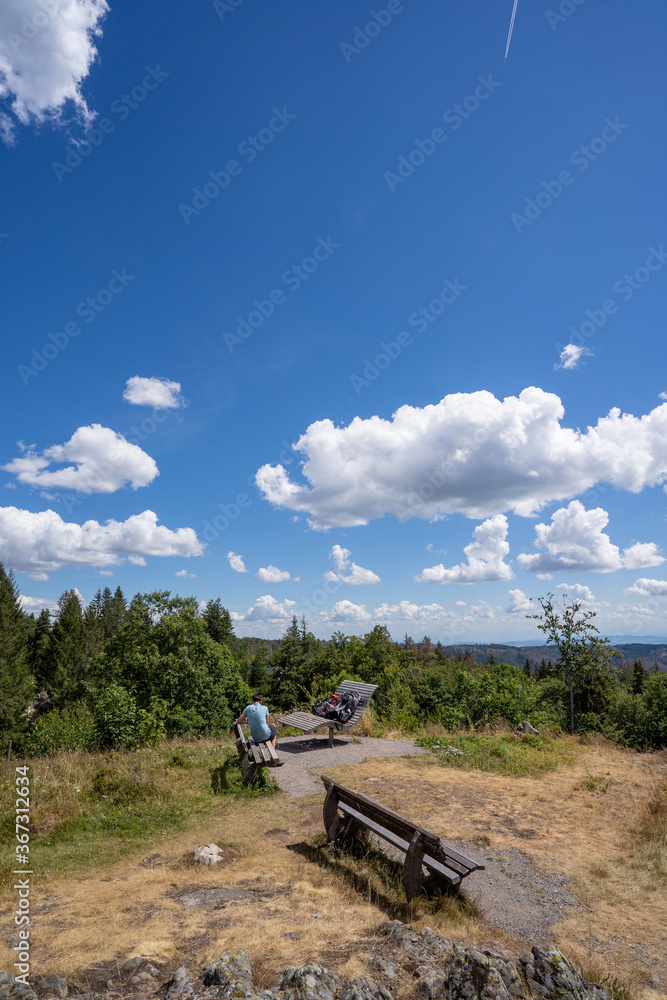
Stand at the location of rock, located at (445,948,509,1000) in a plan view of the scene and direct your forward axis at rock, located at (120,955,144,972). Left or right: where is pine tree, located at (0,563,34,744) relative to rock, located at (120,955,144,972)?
right

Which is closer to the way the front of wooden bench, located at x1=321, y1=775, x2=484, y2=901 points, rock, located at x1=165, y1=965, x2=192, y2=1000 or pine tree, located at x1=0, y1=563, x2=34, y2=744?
the pine tree

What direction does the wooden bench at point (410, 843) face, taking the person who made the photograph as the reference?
facing away from the viewer and to the right of the viewer

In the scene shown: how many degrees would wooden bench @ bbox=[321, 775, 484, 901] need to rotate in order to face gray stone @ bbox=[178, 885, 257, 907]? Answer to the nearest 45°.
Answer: approximately 135° to its left

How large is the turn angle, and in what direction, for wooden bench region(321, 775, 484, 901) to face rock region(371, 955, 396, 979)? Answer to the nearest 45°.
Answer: approximately 135° to its right

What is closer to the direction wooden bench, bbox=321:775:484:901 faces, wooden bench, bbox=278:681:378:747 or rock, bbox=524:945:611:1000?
the wooden bench

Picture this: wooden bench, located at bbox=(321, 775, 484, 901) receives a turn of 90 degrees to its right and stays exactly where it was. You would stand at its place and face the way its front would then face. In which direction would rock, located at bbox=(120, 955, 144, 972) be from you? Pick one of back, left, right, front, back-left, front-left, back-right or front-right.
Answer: right

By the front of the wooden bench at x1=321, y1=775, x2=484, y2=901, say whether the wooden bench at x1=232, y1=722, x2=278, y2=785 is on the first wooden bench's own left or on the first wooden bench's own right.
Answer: on the first wooden bench's own left
